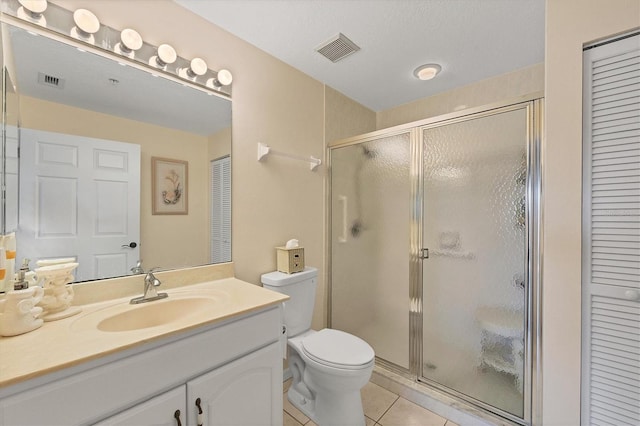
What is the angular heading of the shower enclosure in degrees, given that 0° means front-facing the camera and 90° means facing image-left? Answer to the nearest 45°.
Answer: approximately 45°

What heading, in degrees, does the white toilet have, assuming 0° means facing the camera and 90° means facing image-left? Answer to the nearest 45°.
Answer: approximately 315°

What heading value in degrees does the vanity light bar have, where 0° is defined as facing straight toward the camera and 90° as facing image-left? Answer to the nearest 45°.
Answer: approximately 315°

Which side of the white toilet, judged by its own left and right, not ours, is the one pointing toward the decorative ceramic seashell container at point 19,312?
right

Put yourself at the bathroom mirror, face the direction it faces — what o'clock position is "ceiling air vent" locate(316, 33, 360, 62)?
The ceiling air vent is roughly at 11 o'clock from the bathroom mirror.

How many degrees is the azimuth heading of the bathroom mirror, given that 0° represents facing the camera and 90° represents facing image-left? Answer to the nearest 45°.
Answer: approximately 315°

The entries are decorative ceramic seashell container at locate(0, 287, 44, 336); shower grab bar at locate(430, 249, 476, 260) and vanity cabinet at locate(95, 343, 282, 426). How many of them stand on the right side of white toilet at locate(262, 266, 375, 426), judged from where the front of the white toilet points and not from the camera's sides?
2
